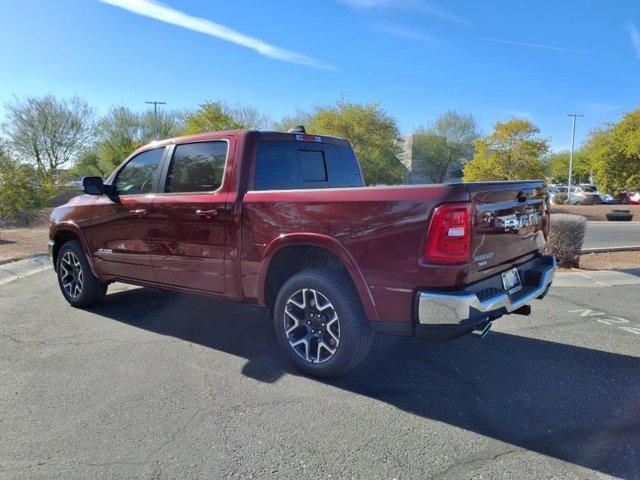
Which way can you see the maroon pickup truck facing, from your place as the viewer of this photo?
facing away from the viewer and to the left of the viewer

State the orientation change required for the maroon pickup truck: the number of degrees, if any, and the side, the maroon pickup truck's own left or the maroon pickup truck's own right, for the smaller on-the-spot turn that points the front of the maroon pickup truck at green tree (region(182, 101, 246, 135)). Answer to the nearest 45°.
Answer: approximately 45° to the maroon pickup truck's own right

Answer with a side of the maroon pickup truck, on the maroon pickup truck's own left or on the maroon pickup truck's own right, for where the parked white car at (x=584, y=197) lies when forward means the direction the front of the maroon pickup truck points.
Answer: on the maroon pickup truck's own right

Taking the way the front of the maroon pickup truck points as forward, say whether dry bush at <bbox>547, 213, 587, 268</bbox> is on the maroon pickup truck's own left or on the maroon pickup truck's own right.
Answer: on the maroon pickup truck's own right

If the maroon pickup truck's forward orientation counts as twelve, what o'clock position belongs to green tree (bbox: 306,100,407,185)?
The green tree is roughly at 2 o'clock from the maroon pickup truck.

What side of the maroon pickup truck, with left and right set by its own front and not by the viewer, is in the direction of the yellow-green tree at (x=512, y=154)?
right

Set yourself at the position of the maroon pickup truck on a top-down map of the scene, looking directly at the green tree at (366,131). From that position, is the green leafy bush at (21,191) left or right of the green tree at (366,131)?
left
